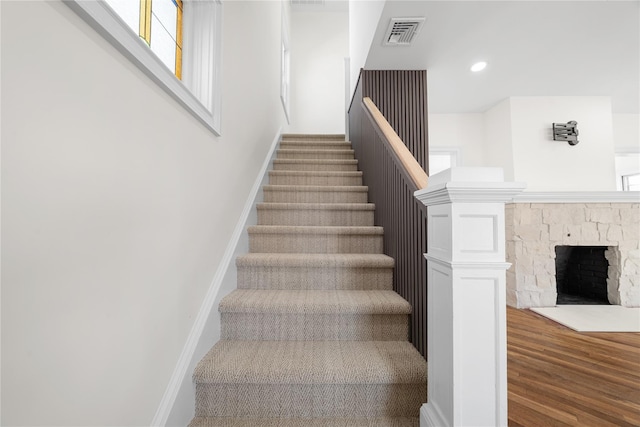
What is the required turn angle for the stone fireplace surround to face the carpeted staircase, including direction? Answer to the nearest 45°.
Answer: approximately 90° to its right

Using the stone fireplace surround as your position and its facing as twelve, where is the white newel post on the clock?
The white newel post is roughly at 12 o'clock from the stone fireplace surround.

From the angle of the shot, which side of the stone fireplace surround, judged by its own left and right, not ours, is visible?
front

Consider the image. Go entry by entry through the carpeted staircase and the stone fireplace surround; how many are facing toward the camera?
2

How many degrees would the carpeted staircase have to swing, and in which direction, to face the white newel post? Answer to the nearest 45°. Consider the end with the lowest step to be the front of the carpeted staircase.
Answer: approximately 45° to its left

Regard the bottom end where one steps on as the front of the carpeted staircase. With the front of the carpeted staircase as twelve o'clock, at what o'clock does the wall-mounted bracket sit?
The wall-mounted bracket is roughly at 8 o'clock from the carpeted staircase.

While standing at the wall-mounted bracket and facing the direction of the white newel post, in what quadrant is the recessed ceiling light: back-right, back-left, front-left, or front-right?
front-right
